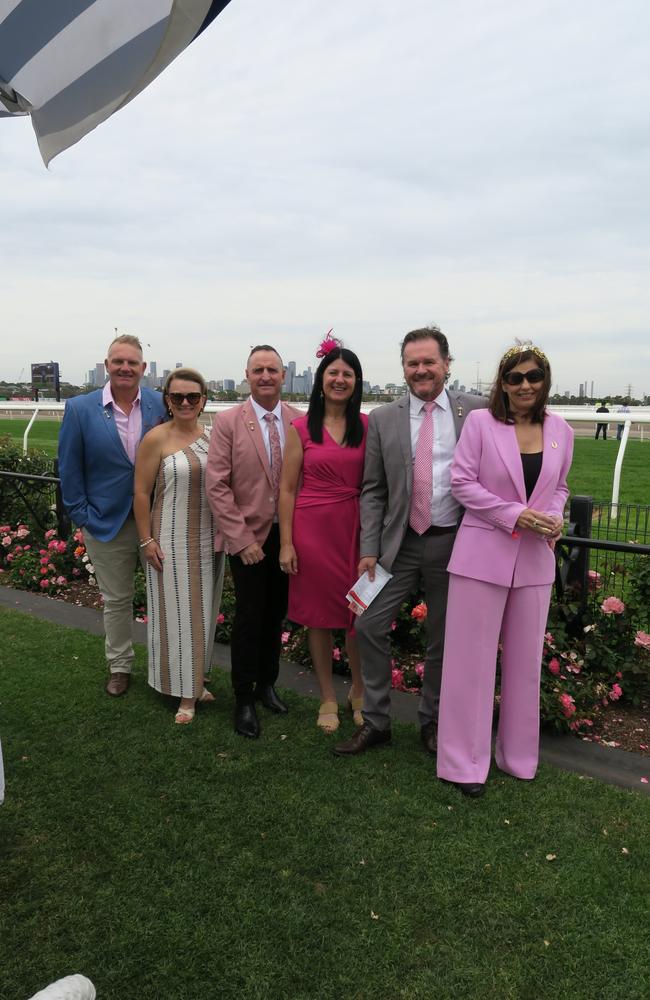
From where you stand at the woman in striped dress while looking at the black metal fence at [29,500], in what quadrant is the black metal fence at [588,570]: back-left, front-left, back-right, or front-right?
back-right

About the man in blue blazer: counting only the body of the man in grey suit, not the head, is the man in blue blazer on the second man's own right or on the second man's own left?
on the second man's own right

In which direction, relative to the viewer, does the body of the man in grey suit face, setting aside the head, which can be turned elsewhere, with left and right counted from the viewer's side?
facing the viewer

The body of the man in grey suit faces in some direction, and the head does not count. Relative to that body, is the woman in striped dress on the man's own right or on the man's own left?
on the man's own right

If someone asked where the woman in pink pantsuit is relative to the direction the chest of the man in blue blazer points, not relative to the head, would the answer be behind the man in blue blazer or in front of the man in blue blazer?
in front

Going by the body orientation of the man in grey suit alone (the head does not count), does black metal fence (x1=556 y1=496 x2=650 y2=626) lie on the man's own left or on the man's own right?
on the man's own left

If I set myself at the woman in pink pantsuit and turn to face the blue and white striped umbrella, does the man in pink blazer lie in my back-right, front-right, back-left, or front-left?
front-right

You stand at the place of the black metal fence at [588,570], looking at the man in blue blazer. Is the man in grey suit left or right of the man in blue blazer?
left

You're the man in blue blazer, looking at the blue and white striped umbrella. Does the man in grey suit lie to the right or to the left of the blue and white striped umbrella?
left

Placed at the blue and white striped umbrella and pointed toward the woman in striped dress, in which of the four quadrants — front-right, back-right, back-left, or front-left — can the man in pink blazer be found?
front-right

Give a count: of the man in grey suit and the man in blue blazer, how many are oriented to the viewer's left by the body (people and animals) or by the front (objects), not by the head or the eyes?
0
